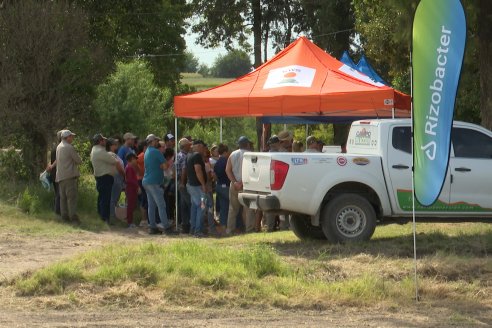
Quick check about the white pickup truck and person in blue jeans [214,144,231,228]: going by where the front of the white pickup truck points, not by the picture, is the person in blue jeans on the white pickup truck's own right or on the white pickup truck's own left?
on the white pickup truck's own left

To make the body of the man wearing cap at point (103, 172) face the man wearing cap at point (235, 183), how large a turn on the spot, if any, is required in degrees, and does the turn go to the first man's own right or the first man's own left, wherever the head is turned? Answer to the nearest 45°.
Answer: approximately 45° to the first man's own right

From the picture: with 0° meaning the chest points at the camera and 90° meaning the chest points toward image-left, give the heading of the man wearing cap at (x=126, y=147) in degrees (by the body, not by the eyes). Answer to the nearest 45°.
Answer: approximately 270°

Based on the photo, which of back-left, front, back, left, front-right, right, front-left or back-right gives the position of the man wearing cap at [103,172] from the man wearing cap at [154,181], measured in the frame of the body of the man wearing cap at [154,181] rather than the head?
left

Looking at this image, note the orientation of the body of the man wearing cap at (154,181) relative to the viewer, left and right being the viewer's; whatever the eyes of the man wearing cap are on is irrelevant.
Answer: facing away from the viewer and to the right of the viewer

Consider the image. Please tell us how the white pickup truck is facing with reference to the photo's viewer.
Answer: facing away from the viewer and to the right of the viewer

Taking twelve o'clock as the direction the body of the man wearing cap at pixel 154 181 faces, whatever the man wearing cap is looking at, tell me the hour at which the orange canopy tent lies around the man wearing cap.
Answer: The orange canopy tent is roughly at 2 o'clock from the man wearing cap.

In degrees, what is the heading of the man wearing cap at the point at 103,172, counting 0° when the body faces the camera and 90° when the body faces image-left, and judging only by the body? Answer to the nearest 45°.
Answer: approximately 270°

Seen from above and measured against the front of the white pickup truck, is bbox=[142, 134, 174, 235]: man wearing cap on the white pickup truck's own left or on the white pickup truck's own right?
on the white pickup truck's own left

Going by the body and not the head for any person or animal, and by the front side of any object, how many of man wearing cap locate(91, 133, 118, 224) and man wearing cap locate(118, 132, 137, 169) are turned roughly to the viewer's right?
2

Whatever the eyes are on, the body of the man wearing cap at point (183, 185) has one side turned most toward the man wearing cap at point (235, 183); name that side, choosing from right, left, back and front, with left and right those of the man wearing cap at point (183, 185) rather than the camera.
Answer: right
